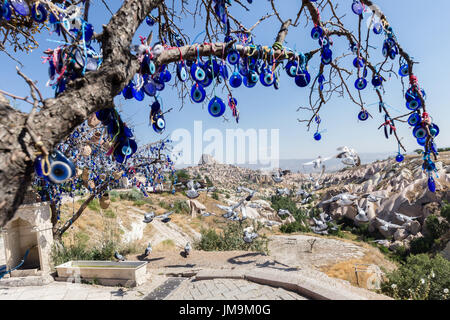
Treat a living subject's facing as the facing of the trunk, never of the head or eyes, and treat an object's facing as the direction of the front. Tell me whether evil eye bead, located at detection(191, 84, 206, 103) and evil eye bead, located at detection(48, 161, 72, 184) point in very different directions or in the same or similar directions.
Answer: same or similar directions

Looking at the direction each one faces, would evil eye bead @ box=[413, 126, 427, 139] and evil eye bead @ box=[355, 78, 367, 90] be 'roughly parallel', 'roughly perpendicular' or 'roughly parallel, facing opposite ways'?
roughly parallel

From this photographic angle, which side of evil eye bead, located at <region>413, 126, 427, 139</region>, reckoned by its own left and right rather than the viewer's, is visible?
front

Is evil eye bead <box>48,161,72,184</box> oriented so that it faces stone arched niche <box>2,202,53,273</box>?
no

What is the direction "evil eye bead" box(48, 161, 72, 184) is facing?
toward the camera

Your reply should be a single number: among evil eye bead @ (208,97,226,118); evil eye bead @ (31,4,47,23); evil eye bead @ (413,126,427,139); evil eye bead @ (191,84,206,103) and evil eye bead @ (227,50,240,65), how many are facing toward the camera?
5

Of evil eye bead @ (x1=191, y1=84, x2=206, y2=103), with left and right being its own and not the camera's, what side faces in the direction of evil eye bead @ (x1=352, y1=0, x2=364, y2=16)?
left

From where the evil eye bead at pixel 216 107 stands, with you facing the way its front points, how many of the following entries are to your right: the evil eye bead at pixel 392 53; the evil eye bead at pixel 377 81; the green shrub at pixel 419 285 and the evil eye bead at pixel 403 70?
0

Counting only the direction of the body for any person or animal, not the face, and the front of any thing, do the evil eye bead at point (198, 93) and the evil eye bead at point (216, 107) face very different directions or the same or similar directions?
same or similar directions

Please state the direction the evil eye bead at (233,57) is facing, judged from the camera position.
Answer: facing the viewer
